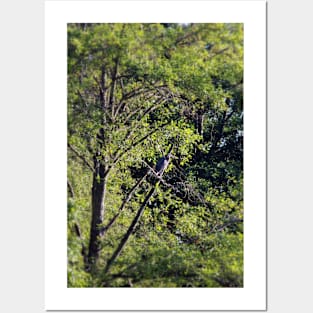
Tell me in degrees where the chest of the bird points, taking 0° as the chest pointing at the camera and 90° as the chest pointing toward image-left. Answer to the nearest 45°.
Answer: approximately 270°
